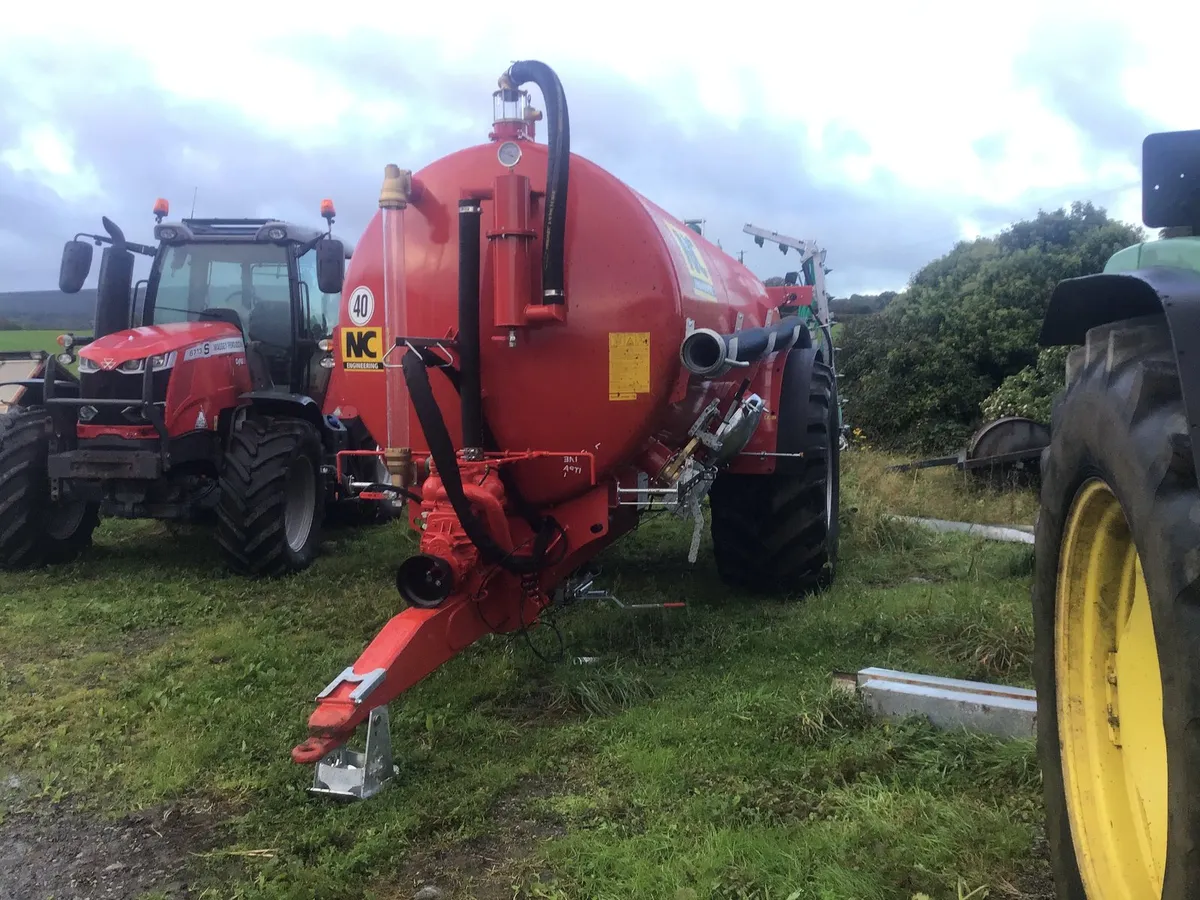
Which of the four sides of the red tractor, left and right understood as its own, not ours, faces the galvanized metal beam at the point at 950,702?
left

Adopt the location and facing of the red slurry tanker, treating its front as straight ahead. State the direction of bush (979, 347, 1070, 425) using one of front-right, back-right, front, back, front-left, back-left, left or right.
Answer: back

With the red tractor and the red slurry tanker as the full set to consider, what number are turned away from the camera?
0

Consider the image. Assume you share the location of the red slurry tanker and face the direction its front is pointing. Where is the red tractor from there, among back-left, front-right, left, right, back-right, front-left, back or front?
right

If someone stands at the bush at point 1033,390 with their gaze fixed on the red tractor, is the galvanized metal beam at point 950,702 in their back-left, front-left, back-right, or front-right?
front-left

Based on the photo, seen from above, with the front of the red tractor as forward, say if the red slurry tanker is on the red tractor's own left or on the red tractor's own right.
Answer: on the red tractor's own left

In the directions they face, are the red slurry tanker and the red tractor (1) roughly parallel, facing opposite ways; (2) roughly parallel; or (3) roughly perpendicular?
roughly parallel

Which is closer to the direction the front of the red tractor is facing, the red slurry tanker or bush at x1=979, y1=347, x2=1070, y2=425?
the red slurry tanker

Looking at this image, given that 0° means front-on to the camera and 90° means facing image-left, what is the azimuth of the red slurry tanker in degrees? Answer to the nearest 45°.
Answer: approximately 45°

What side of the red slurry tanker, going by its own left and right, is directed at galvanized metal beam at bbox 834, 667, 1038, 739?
left

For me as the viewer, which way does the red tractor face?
facing the viewer and to the left of the viewer

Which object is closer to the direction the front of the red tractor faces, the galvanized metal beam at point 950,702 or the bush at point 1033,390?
the galvanized metal beam

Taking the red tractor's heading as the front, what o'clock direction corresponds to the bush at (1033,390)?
The bush is roughly at 7 o'clock from the red tractor.
